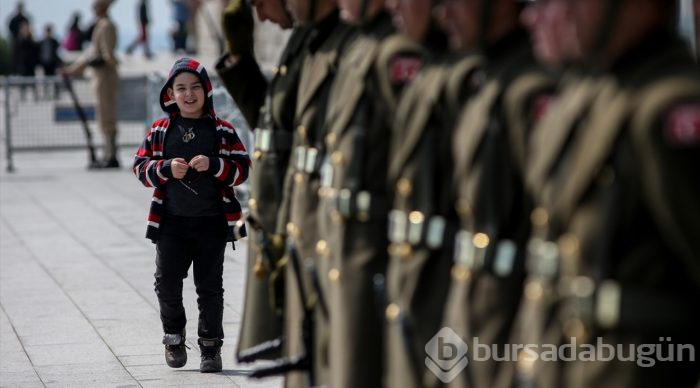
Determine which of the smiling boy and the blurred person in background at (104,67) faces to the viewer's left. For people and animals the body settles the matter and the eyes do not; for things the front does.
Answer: the blurred person in background

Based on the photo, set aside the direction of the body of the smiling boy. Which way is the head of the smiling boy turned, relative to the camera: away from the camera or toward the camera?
toward the camera

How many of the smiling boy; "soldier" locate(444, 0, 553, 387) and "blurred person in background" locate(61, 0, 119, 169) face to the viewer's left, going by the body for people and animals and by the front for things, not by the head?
2

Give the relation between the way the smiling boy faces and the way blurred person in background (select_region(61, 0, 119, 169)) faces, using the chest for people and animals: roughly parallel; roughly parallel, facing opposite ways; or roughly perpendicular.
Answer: roughly perpendicular

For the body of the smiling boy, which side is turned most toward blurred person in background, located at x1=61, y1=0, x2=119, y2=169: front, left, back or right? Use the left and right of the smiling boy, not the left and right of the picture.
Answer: back

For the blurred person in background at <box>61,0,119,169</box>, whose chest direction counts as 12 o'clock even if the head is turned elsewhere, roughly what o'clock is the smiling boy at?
The smiling boy is roughly at 9 o'clock from the blurred person in background.

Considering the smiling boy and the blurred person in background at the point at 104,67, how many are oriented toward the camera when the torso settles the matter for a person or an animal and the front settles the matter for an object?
1

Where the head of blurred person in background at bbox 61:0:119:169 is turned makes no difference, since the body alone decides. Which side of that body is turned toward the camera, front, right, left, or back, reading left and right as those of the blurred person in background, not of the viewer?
left

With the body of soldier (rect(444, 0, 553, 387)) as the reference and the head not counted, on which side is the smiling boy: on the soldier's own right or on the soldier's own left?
on the soldier's own right

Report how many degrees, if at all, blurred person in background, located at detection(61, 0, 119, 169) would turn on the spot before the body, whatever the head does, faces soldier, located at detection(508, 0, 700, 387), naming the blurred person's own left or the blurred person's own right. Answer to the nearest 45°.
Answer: approximately 90° to the blurred person's own left

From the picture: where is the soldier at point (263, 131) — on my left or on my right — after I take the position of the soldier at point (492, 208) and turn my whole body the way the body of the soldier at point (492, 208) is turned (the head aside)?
on my right

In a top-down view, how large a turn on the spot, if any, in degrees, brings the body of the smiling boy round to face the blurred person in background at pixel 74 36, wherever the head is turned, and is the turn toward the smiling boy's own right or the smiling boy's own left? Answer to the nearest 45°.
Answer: approximately 180°

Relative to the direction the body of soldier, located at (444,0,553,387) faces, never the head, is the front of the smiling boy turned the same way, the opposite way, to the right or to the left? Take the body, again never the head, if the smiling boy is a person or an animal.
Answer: to the left

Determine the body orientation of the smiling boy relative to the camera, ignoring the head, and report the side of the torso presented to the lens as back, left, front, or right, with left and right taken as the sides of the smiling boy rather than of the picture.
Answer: front

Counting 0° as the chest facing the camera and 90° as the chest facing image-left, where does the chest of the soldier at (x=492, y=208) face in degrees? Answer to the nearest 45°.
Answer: approximately 90°
